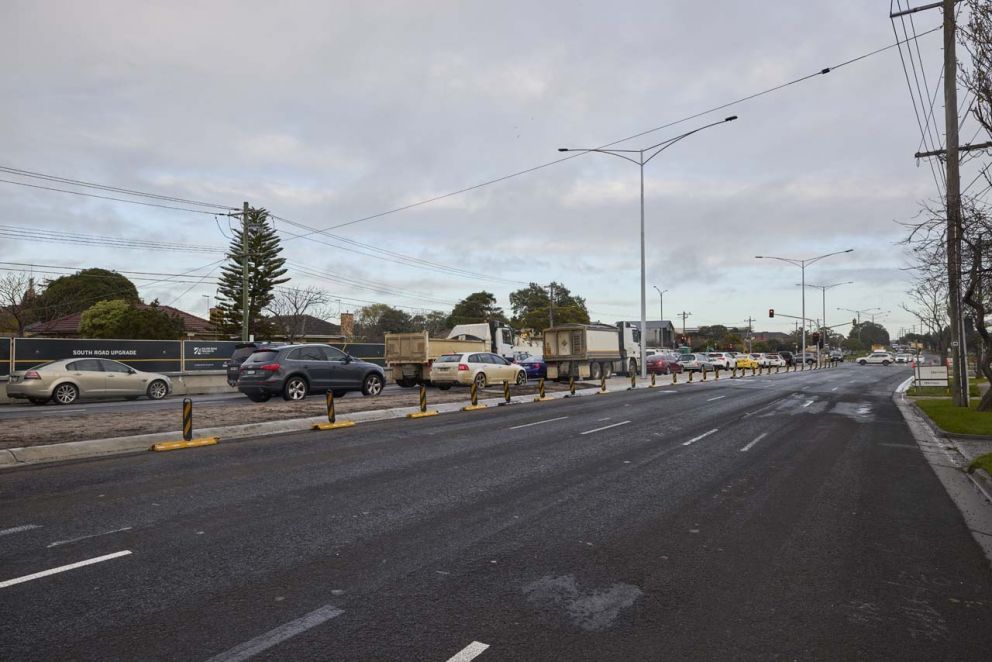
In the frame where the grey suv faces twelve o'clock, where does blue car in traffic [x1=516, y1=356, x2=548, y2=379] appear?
The blue car in traffic is roughly at 12 o'clock from the grey suv.

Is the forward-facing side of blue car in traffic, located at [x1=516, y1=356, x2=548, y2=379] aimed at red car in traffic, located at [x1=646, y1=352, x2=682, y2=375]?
yes

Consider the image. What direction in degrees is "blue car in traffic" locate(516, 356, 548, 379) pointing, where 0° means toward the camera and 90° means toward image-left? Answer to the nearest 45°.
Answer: approximately 225°

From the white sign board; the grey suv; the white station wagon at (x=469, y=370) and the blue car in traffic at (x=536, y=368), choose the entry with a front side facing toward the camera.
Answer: the white sign board

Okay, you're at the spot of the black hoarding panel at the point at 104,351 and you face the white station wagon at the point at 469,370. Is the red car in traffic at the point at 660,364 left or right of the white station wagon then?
left

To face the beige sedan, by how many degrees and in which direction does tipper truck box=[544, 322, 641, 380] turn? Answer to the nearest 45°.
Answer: approximately 180°

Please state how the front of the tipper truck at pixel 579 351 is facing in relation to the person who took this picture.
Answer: facing away from the viewer and to the right of the viewer

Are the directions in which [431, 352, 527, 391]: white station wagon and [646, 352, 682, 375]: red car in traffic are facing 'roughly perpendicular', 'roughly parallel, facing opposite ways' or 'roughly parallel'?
roughly parallel

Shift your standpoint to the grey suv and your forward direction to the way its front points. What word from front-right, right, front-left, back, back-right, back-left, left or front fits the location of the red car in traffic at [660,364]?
front

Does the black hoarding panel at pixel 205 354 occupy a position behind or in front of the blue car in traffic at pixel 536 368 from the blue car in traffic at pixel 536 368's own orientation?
behind

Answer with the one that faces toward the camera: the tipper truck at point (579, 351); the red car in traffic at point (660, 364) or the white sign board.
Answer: the white sign board

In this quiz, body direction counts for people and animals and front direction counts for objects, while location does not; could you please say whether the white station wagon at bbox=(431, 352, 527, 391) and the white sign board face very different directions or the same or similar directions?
very different directions

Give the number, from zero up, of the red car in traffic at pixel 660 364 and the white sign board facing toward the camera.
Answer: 1

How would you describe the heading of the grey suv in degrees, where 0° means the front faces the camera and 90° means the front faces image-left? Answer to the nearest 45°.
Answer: approximately 225°

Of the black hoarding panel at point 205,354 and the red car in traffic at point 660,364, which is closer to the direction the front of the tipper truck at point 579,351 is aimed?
the red car in traffic

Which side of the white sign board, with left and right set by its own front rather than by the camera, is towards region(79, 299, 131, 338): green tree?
right

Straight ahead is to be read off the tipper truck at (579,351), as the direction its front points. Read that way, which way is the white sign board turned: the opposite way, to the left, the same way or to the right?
the opposite way

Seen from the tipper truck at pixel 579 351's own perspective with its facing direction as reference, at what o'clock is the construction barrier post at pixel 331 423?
The construction barrier post is roughly at 5 o'clock from the tipper truck.

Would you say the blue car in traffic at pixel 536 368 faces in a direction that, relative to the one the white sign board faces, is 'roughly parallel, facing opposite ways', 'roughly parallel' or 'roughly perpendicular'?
roughly parallel, facing opposite ways

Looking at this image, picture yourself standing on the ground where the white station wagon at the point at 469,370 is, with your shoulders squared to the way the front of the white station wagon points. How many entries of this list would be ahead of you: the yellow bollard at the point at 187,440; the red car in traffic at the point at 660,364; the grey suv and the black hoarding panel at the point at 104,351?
1
